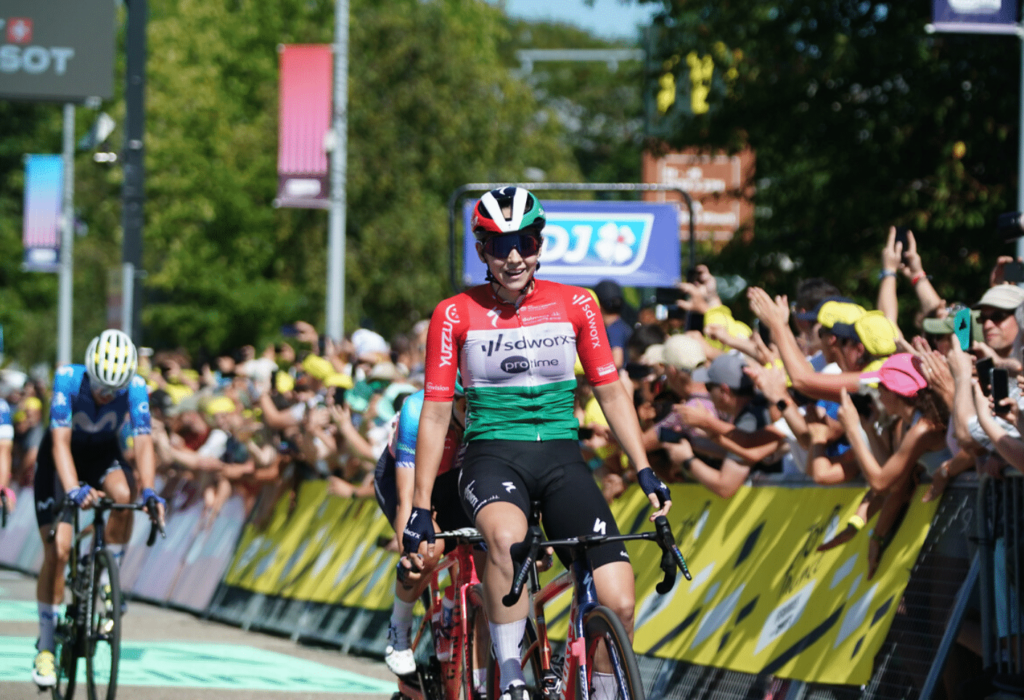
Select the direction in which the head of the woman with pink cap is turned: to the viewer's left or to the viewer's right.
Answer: to the viewer's left

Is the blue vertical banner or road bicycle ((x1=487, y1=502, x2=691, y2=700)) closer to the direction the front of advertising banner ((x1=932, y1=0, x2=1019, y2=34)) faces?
the road bicycle

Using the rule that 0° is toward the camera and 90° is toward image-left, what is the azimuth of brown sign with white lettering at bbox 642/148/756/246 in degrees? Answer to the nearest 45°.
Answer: approximately 0°

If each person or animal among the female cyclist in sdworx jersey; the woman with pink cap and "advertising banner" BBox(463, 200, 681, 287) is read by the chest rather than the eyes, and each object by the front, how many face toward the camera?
2

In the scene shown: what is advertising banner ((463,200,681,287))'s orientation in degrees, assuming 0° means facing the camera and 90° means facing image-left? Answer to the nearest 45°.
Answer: approximately 0°

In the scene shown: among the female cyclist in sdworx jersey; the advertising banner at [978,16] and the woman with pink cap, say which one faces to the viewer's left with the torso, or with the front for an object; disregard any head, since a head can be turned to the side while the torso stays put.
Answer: the woman with pink cap

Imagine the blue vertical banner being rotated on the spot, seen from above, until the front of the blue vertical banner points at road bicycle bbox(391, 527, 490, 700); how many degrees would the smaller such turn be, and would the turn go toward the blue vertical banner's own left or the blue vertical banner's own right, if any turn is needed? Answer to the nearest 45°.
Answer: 0° — it already faces it
